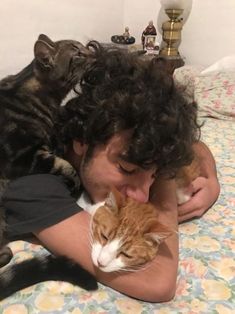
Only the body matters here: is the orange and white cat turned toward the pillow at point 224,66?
no

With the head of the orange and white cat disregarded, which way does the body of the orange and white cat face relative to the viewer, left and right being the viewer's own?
facing the viewer and to the left of the viewer

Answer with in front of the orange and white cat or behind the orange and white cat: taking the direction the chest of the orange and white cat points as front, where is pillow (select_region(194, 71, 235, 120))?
behind

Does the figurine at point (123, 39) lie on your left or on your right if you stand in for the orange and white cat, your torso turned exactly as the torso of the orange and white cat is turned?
on your right

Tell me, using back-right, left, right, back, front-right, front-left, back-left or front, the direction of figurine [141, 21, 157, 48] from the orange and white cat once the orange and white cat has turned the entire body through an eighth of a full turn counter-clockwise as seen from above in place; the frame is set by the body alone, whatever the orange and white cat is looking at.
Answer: back

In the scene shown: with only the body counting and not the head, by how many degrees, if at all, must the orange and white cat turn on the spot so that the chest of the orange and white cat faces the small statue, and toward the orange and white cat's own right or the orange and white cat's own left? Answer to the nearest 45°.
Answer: approximately 135° to the orange and white cat's own right
